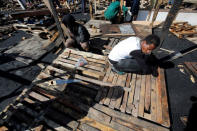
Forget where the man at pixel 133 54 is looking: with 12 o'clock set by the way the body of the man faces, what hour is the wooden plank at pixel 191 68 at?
The wooden plank is roughly at 11 o'clock from the man.

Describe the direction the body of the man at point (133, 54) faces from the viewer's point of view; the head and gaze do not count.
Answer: to the viewer's right

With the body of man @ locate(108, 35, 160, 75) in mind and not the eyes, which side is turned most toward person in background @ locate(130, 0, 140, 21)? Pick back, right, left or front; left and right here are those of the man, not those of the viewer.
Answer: left

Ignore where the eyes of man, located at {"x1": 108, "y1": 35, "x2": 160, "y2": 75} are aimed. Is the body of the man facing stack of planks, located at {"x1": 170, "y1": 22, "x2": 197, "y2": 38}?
no

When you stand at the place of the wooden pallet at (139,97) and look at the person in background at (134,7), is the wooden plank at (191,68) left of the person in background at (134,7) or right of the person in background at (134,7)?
right

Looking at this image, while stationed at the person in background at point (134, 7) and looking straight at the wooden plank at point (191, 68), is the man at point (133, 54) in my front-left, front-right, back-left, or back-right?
front-right
